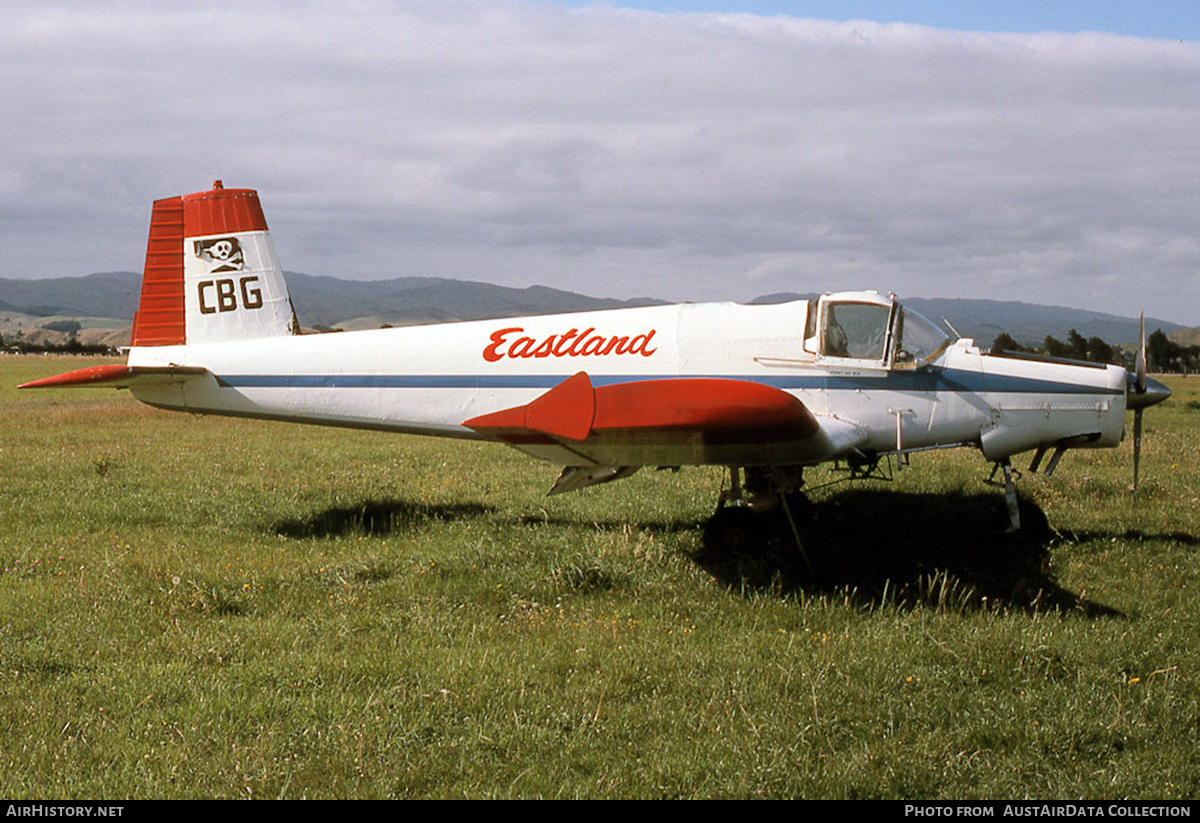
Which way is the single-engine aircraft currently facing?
to the viewer's right
